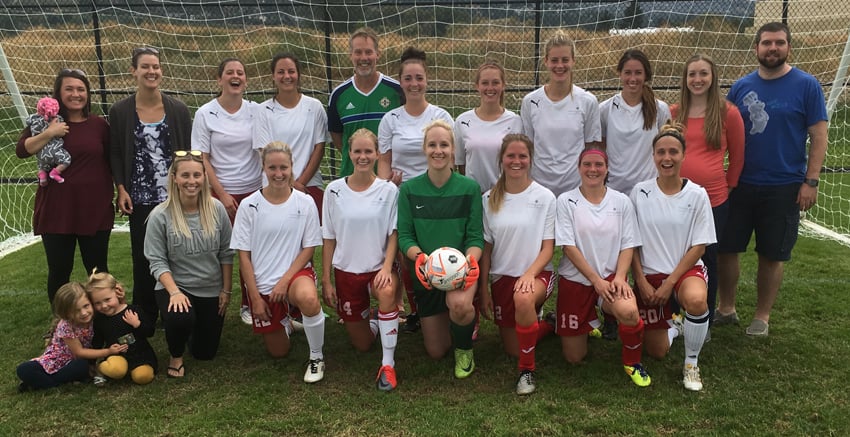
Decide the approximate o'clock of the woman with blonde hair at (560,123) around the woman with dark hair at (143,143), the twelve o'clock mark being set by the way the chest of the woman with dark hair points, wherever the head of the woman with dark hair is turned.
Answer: The woman with blonde hair is roughly at 10 o'clock from the woman with dark hair.

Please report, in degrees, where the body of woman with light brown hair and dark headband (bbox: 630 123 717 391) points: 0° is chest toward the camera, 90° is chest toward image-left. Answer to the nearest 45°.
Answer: approximately 0°

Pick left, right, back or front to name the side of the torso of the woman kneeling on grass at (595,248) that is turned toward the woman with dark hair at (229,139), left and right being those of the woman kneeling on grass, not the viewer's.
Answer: right

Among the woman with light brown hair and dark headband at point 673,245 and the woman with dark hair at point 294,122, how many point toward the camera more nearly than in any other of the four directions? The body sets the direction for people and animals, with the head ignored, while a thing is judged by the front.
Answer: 2

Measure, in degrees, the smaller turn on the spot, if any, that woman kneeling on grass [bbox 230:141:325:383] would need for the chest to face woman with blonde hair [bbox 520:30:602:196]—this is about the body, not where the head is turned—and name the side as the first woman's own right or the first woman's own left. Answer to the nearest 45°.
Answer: approximately 90° to the first woman's own left

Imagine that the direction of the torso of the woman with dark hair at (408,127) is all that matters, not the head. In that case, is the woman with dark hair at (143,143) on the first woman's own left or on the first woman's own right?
on the first woman's own right

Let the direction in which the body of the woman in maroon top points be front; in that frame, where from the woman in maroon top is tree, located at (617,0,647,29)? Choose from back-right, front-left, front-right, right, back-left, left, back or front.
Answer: left

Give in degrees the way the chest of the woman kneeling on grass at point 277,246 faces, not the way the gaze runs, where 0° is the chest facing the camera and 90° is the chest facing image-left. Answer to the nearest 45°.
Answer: approximately 0°

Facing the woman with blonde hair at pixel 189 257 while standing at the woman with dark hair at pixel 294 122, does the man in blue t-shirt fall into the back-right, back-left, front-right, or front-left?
back-left

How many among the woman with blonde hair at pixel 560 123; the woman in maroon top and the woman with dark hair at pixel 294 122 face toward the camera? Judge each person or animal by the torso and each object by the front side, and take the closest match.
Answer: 3
